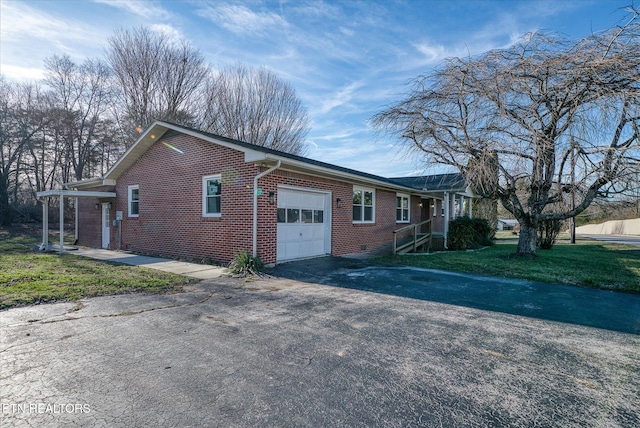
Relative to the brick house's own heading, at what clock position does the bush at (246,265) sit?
The bush is roughly at 1 o'clock from the brick house.

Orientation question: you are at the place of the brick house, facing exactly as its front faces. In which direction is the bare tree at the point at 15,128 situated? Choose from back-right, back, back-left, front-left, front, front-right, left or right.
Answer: back

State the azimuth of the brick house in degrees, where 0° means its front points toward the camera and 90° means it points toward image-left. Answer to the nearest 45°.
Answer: approximately 315°

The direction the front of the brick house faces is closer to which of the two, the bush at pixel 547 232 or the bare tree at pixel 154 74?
the bush

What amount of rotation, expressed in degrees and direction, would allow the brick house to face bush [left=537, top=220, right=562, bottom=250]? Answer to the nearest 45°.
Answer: approximately 45° to its left

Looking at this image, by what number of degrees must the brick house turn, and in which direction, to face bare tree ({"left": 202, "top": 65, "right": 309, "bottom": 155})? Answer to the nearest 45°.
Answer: approximately 135° to its left

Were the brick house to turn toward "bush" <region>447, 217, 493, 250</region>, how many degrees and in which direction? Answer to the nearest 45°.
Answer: approximately 45° to its left

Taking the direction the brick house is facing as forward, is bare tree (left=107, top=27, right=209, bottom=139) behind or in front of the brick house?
behind

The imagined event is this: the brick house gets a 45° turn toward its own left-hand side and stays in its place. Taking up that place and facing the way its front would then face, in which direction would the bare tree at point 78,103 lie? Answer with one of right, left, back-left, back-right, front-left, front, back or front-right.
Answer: back-left
